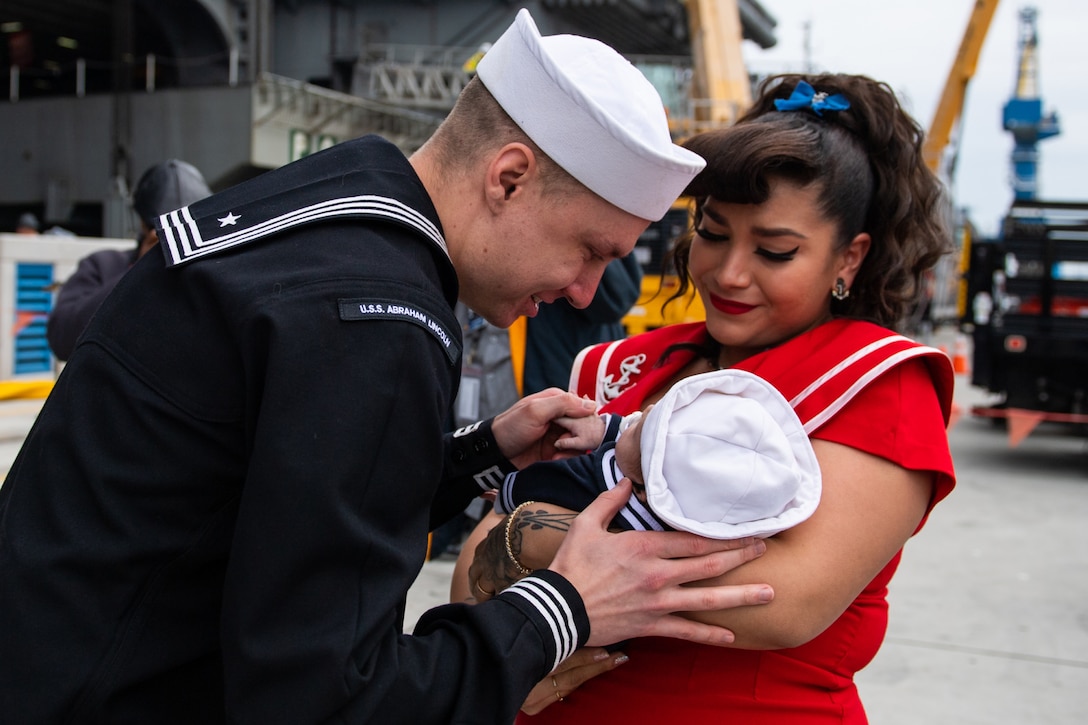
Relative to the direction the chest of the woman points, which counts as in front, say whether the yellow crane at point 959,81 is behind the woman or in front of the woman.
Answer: behind

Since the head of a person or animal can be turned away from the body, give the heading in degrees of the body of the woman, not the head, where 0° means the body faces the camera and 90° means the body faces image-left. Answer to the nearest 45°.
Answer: approximately 45°

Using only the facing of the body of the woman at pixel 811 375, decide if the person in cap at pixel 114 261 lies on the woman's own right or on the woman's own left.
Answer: on the woman's own right

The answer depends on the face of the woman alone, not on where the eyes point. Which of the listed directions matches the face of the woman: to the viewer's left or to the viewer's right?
to the viewer's left

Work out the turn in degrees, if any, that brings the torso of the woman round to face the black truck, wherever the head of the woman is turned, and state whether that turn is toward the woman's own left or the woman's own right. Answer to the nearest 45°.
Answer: approximately 135° to the woman's own right
